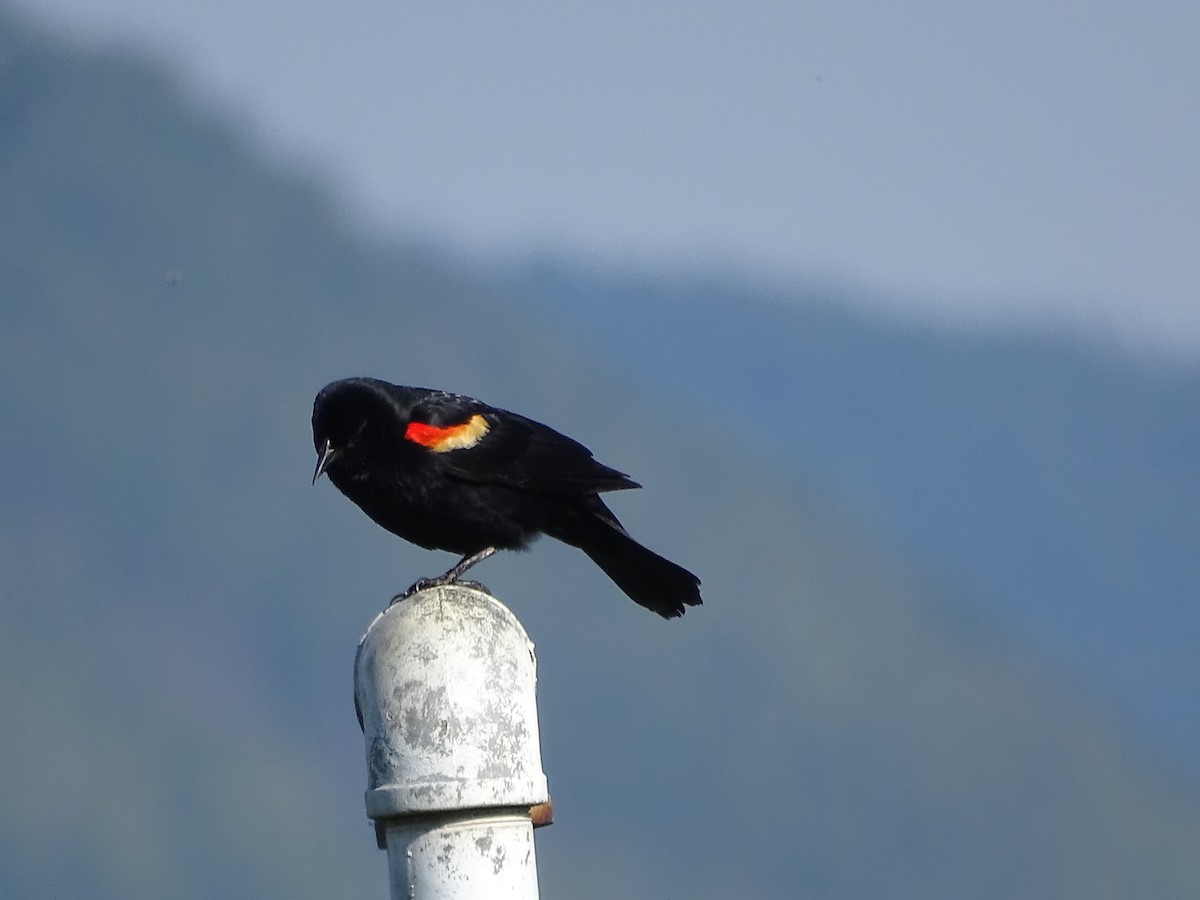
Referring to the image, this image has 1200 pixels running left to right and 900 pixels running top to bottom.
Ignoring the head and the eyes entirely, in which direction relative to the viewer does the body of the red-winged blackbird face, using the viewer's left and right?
facing to the left of the viewer
